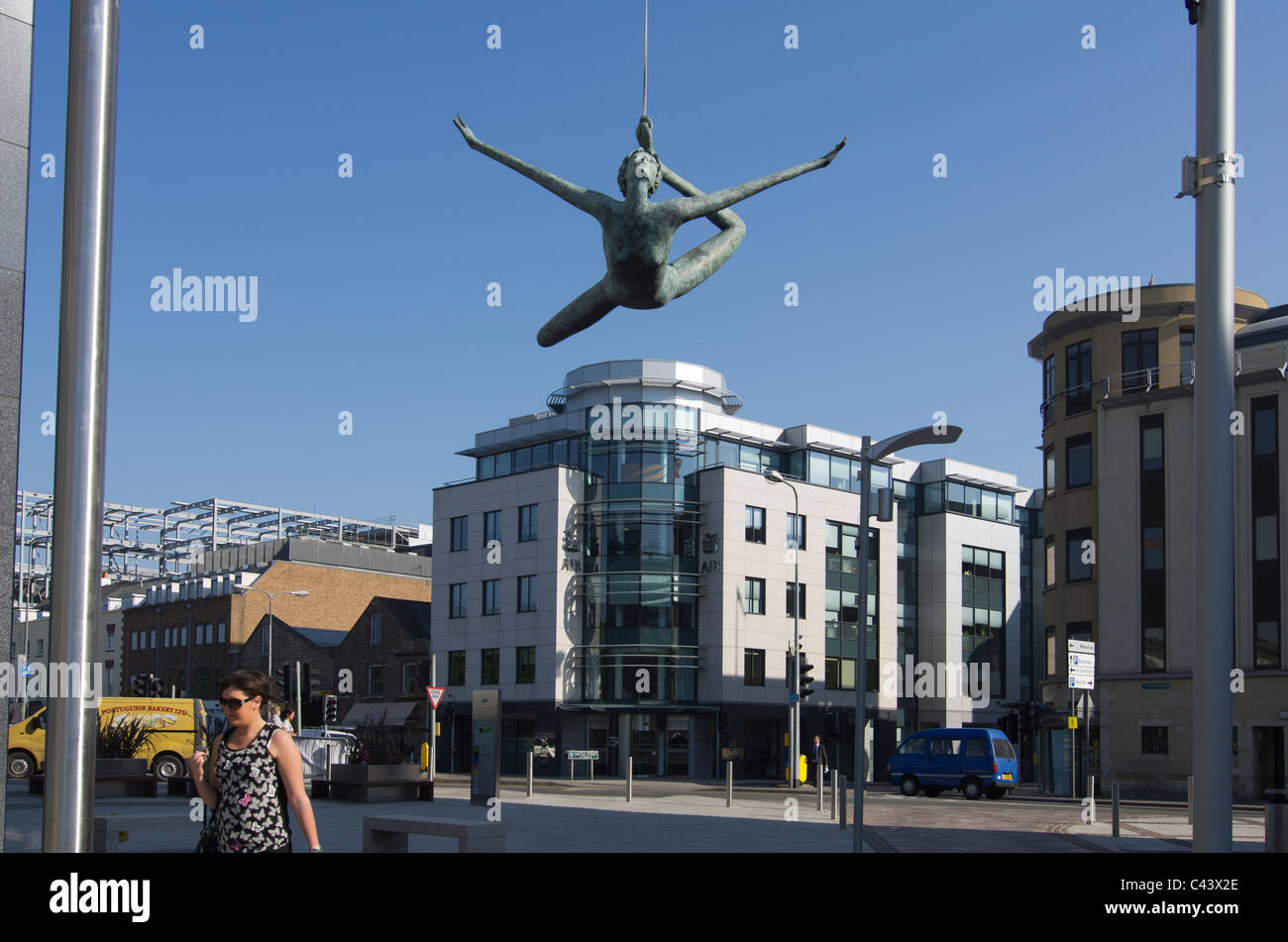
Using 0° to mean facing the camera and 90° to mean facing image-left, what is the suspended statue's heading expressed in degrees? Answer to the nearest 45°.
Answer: approximately 0°

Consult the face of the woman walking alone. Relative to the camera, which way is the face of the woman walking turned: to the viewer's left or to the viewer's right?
to the viewer's left

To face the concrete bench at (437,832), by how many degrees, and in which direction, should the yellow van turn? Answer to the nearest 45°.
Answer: approximately 90° to its left

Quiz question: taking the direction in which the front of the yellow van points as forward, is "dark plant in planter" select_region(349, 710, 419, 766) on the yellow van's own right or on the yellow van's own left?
on the yellow van's own left

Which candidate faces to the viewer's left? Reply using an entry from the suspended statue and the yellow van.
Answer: the yellow van

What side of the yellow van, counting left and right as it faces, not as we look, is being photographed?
left

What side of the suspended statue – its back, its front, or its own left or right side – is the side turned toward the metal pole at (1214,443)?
left
